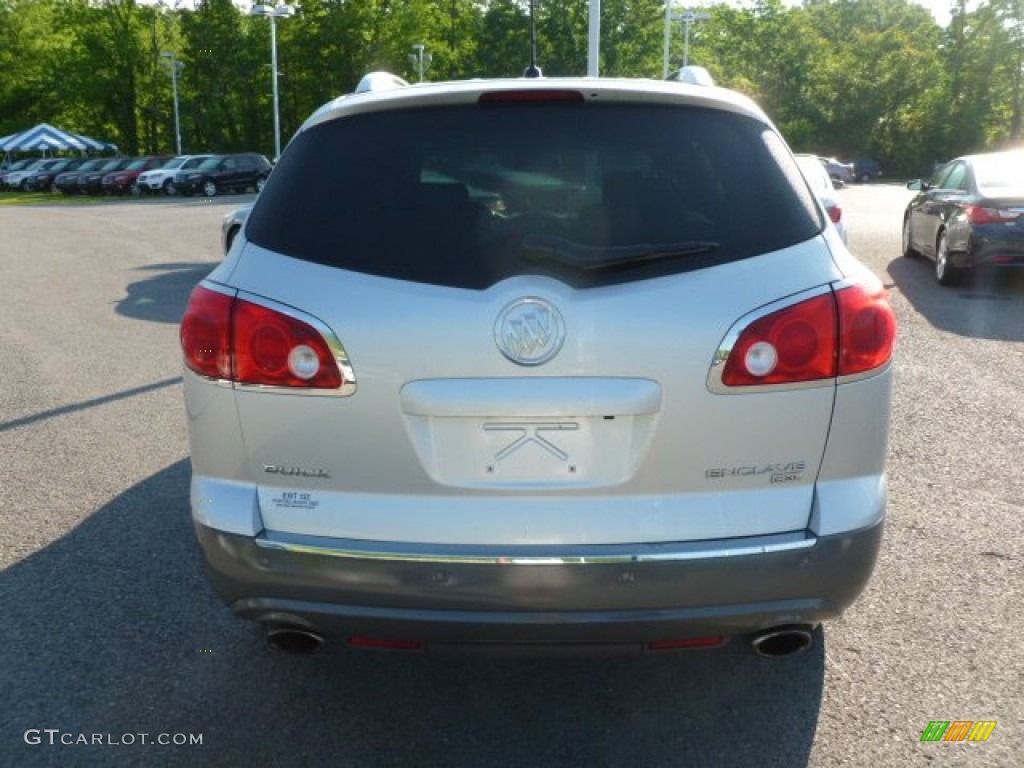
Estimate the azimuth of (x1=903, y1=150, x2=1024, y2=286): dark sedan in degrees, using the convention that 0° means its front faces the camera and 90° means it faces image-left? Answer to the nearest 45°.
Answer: approximately 135°

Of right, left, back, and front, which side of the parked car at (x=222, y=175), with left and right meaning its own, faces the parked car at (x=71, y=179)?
right

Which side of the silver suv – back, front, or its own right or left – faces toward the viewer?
back

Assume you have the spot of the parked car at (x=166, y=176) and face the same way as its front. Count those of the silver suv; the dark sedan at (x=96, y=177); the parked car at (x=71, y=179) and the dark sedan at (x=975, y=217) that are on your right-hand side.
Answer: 2

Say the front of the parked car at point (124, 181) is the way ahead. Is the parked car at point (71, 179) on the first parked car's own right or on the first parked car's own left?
on the first parked car's own right

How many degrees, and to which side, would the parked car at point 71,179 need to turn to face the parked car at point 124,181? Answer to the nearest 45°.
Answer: approximately 90° to its left

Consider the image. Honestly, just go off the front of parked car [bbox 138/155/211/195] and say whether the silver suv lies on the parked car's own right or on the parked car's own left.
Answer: on the parked car's own left

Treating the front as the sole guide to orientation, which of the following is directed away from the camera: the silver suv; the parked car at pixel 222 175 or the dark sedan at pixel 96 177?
the silver suv

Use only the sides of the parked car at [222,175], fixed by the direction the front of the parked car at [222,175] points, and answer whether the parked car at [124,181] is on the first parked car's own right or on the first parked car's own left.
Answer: on the first parked car's own right

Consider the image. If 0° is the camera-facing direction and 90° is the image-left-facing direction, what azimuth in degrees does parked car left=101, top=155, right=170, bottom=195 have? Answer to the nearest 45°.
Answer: approximately 45°

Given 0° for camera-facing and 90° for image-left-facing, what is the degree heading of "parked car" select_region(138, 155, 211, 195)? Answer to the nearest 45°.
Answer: approximately 45°
